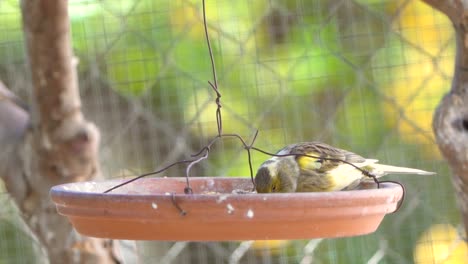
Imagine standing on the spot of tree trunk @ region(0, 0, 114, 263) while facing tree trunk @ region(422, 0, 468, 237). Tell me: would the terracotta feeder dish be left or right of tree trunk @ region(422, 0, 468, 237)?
right

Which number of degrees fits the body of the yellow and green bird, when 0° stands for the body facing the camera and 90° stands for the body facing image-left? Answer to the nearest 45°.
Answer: approximately 90°
